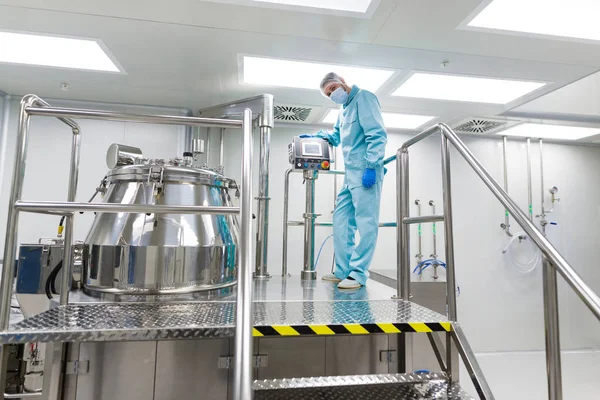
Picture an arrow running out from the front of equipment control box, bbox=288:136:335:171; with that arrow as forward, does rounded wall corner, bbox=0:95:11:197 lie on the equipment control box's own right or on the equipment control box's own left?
on the equipment control box's own right

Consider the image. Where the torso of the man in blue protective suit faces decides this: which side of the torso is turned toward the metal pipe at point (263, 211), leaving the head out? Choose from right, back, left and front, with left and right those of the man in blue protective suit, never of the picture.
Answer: right

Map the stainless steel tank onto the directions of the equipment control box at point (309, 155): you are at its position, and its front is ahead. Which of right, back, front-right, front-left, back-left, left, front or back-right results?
front-right

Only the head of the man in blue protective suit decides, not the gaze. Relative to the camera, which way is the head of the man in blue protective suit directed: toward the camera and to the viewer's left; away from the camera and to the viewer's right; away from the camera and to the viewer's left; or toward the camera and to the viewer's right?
toward the camera and to the viewer's left

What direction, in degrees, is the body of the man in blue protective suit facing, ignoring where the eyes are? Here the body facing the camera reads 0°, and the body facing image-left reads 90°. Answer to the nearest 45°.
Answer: approximately 45°

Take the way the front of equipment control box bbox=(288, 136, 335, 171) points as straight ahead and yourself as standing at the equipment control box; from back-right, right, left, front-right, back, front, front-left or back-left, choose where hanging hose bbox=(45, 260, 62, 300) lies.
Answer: front-right

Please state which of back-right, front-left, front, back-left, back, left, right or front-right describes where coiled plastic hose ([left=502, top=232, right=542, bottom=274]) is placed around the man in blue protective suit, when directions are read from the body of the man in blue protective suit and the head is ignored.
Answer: back

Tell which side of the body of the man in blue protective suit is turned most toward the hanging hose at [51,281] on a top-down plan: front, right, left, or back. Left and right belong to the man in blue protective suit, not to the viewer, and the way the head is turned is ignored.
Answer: front

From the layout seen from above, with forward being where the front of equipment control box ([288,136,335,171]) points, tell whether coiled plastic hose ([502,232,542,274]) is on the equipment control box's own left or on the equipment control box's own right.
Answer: on the equipment control box's own left

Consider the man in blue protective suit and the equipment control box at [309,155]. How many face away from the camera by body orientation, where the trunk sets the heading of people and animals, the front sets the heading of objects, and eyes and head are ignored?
0

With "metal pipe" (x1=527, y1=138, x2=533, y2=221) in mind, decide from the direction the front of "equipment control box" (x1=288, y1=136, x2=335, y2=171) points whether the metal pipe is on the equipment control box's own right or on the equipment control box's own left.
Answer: on the equipment control box's own left

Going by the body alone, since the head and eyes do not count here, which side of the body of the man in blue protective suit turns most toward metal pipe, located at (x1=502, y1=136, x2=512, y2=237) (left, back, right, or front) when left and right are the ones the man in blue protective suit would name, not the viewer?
back

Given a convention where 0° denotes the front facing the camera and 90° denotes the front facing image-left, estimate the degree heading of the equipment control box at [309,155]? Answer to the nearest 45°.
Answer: approximately 0°

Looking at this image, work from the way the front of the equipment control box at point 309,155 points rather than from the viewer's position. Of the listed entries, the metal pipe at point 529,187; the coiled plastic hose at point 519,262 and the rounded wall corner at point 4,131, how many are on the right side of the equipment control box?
1
